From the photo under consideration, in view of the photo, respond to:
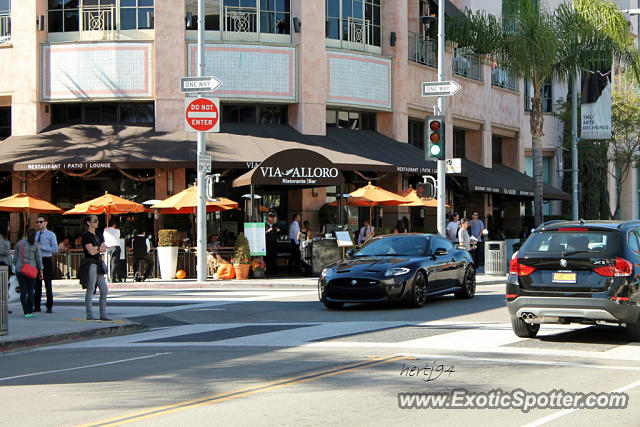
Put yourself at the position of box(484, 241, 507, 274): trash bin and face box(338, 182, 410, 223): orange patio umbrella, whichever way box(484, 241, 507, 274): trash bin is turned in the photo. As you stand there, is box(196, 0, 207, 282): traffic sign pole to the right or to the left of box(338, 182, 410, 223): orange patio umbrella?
left

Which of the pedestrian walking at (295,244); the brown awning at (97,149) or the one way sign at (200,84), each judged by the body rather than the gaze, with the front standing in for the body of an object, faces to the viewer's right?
the pedestrian walking

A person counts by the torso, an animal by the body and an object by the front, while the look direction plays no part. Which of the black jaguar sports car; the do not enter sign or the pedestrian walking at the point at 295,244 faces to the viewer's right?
the pedestrian walking

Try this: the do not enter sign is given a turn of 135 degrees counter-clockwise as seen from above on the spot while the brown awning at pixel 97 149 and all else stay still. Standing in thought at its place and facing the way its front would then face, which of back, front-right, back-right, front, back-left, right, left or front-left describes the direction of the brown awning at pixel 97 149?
left

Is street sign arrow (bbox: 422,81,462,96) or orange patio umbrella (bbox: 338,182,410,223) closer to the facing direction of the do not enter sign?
the street sign arrow

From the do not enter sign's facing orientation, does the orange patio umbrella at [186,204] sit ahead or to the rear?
to the rear
